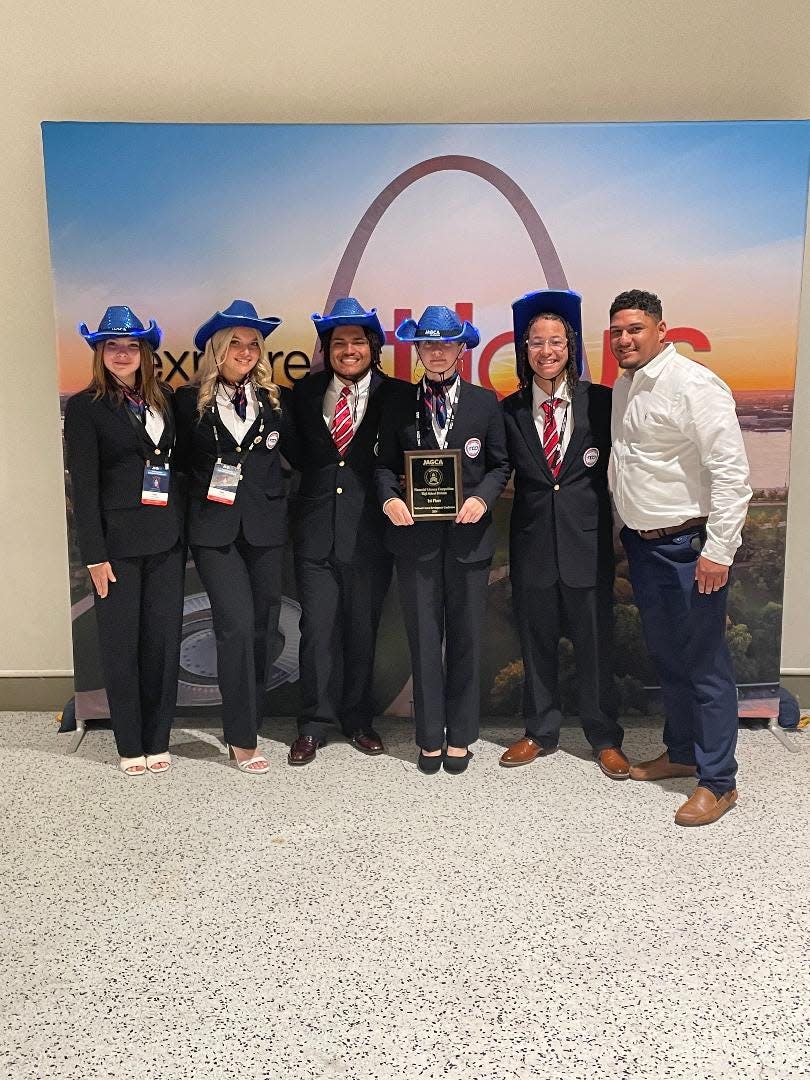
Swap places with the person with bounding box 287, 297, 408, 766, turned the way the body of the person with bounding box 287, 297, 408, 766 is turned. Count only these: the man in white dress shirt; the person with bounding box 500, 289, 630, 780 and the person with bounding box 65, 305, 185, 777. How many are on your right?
1

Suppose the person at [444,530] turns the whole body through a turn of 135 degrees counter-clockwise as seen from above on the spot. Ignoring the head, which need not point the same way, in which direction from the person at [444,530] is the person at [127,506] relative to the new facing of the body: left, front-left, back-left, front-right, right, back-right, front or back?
back-left

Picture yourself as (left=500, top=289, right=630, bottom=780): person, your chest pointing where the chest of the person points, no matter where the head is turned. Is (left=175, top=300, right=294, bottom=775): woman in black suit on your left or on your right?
on your right

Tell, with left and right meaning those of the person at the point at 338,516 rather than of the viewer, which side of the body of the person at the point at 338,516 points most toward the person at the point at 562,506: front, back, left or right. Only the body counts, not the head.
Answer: left
